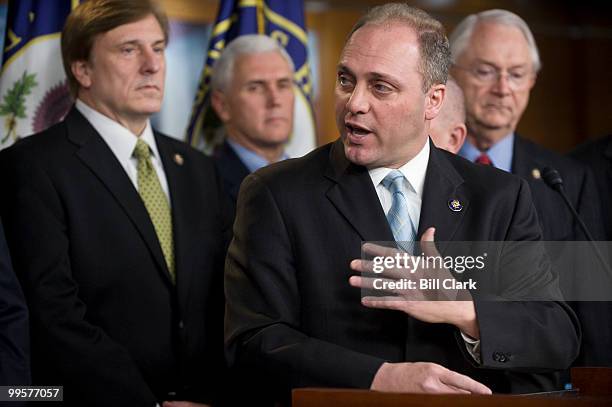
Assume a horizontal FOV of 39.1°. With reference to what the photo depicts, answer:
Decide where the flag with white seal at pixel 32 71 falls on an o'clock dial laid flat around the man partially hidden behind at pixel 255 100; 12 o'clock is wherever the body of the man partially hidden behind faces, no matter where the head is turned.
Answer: The flag with white seal is roughly at 4 o'clock from the man partially hidden behind.

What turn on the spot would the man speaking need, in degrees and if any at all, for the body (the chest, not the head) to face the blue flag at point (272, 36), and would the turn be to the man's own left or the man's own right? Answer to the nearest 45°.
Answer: approximately 180°

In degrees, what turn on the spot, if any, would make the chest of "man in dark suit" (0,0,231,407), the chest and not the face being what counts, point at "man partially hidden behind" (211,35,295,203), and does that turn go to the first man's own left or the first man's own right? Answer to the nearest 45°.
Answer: approximately 90° to the first man's own left

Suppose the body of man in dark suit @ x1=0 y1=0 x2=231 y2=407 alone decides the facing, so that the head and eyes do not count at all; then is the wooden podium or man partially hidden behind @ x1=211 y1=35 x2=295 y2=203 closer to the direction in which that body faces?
the wooden podium

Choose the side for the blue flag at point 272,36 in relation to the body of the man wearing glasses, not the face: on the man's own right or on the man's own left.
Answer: on the man's own right

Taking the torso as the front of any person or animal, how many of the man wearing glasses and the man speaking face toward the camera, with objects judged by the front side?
2

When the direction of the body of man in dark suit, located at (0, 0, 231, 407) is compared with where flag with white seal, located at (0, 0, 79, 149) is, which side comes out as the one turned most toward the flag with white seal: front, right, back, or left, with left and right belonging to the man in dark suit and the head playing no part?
back

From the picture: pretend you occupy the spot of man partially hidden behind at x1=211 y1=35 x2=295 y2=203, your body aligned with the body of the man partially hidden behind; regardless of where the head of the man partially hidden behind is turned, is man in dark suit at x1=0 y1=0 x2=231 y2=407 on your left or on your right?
on your right
